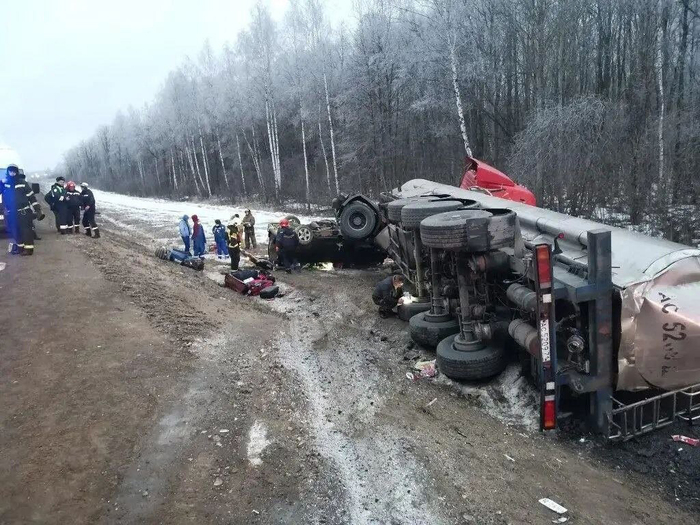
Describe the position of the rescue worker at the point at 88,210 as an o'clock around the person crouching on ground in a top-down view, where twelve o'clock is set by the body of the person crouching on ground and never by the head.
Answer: The rescue worker is roughly at 7 o'clock from the person crouching on ground.

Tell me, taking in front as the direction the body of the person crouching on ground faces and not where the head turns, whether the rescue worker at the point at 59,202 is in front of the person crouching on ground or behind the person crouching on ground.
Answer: behind

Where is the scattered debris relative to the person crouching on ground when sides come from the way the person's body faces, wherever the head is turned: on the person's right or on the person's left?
on the person's right

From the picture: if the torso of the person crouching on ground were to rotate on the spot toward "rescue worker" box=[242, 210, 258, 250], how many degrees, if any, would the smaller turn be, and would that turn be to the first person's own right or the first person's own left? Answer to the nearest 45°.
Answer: approximately 135° to the first person's own left

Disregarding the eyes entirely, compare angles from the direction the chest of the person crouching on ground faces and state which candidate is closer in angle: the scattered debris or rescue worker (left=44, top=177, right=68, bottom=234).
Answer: the scattered debris

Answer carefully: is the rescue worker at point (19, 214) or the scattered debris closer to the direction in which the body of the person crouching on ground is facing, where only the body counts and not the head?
the scattered debris

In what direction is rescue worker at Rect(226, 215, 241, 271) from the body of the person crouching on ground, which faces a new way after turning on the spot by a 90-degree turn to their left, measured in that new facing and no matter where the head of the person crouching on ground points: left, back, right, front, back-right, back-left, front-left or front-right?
front-left

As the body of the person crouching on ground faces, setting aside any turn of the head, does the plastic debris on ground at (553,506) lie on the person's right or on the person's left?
on the person's right

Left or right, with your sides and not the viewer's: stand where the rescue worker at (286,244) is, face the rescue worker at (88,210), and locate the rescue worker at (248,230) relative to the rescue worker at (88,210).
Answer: right

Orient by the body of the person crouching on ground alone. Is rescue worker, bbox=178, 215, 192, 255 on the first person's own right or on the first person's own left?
on the first person's own left

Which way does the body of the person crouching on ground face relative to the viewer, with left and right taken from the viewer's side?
facing to the right of the viewer

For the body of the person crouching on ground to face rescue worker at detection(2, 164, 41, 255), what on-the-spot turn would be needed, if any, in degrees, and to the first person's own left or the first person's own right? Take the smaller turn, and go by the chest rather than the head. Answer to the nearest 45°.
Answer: approximately 180°
